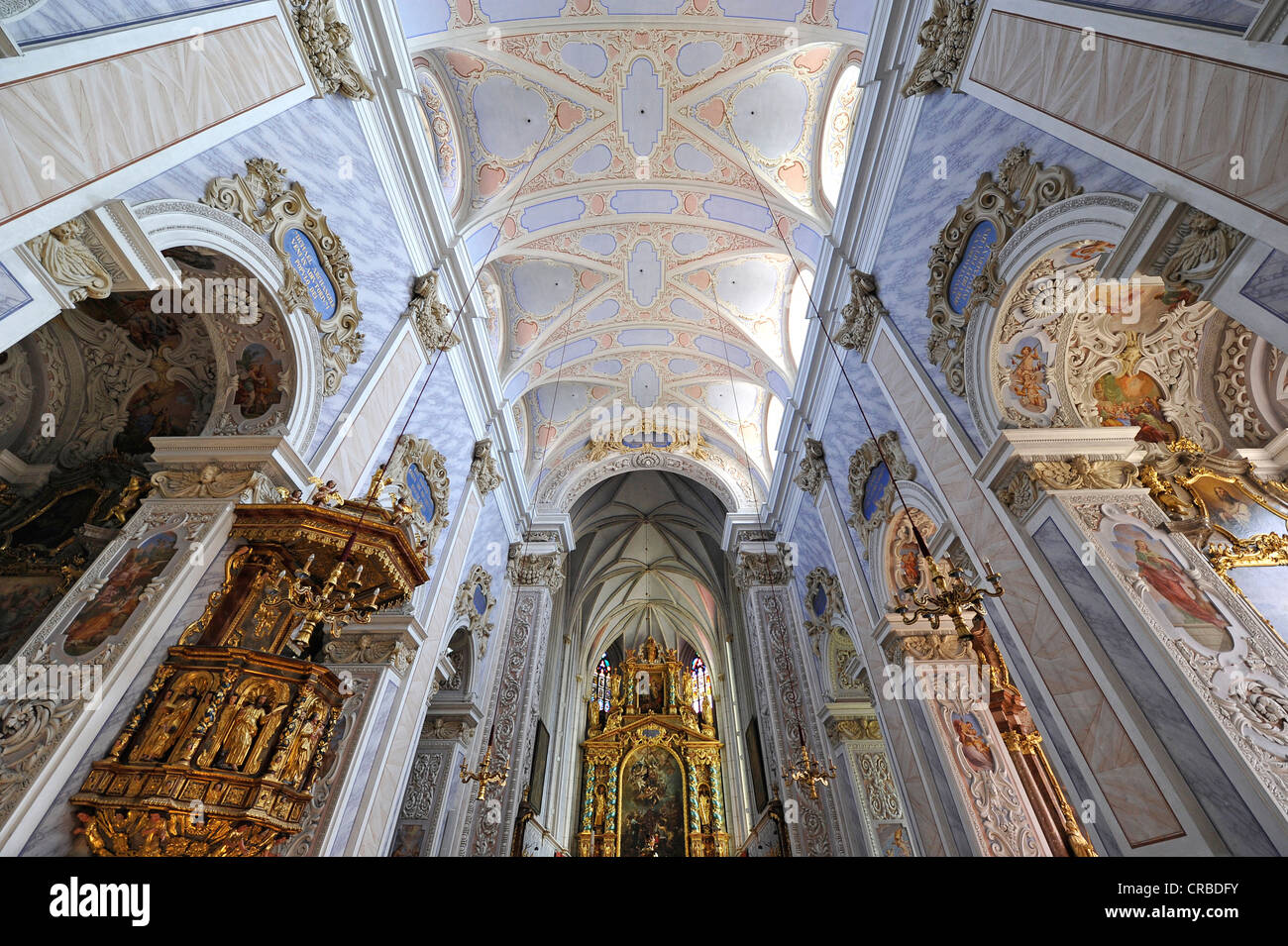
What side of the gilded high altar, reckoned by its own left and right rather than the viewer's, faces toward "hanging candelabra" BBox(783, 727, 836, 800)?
front

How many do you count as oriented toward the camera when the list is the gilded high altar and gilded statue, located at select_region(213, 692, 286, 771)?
2

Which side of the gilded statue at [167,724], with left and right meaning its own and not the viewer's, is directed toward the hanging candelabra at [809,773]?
left

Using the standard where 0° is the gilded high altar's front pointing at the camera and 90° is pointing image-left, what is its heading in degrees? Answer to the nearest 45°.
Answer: approximately 0°

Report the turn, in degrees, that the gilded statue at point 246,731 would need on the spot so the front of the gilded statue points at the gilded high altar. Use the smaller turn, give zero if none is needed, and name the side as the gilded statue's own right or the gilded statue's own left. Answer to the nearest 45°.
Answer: approximately 135° to the gilded statue's own left

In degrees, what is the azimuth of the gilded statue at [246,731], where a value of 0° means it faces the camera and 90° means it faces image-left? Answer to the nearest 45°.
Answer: approximately 0°
